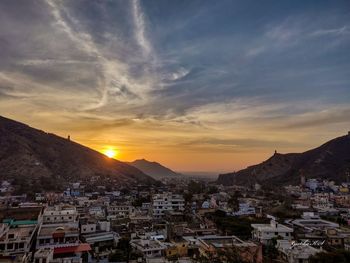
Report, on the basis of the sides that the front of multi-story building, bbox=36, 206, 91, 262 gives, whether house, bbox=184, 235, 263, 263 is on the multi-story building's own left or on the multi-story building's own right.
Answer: on the multi-story building's own left

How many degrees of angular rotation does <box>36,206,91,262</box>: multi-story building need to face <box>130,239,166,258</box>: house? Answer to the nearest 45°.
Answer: approximately 90° to its left

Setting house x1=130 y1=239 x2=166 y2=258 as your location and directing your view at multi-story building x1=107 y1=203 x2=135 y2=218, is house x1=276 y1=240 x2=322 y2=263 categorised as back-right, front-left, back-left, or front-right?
back-right

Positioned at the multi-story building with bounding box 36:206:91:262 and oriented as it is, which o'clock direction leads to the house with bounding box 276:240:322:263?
The house is roughly at 10 o'clock from the multi-story building.

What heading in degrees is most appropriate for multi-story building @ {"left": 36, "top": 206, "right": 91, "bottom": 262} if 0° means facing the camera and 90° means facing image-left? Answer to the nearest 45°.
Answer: approximately 0°
